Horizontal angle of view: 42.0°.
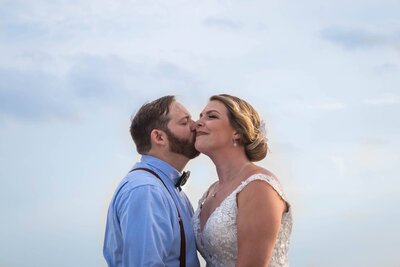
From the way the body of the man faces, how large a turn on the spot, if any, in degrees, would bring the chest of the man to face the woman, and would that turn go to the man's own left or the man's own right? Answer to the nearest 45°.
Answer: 0° — they already face them

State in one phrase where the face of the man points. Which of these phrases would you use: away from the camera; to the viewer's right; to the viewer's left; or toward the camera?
to the viewer's right

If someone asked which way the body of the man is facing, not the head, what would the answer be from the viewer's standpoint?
to the viewer's right
